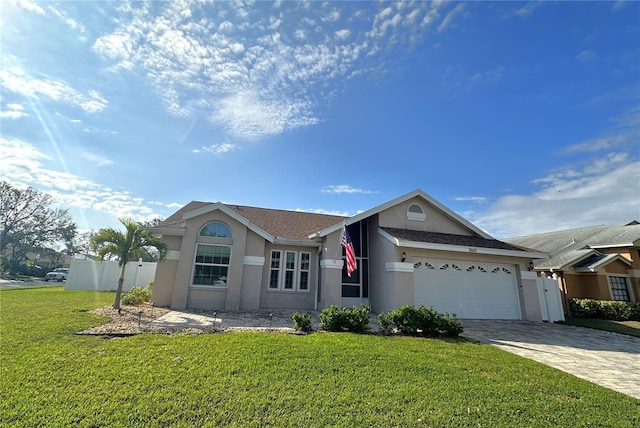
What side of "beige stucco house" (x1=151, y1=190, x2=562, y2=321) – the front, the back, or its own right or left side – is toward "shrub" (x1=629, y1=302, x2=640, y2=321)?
left

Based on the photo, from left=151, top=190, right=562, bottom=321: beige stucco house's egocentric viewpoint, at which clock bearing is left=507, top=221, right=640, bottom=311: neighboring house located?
The neighboring house is roughly at 8 o'clock from the beige stucco house.

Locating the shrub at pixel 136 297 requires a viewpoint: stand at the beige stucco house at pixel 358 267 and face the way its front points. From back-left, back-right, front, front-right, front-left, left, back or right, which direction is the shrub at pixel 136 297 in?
right

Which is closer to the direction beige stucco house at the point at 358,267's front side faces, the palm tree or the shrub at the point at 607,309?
the palm tree

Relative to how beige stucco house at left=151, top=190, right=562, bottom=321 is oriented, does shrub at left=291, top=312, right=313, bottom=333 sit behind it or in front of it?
in front

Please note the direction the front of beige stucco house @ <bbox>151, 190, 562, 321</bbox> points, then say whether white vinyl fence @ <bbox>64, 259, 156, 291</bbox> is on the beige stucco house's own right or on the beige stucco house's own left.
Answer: on the beige stucco house's own right

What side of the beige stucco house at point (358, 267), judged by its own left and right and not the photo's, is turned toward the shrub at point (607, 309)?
left

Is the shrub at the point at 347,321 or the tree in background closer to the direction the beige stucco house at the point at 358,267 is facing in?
the shrub

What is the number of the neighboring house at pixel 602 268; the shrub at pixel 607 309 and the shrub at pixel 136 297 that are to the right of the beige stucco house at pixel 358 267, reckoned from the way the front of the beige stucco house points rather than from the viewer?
1

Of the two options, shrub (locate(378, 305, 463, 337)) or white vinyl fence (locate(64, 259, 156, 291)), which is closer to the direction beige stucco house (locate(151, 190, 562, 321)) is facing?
the shrub

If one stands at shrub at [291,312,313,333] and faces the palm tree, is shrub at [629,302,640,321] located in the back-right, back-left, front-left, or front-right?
back-right

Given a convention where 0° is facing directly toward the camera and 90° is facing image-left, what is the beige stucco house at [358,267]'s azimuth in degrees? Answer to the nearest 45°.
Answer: approximately 0°

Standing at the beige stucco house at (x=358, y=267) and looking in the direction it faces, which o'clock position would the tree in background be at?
The tree in background is roughly at 4 o'clock from the beige stucco house.

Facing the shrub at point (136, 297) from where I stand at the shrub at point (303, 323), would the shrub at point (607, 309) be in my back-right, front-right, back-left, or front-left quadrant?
back-right

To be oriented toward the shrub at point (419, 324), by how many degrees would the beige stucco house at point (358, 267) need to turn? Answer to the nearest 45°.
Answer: approximately 45° to its left
